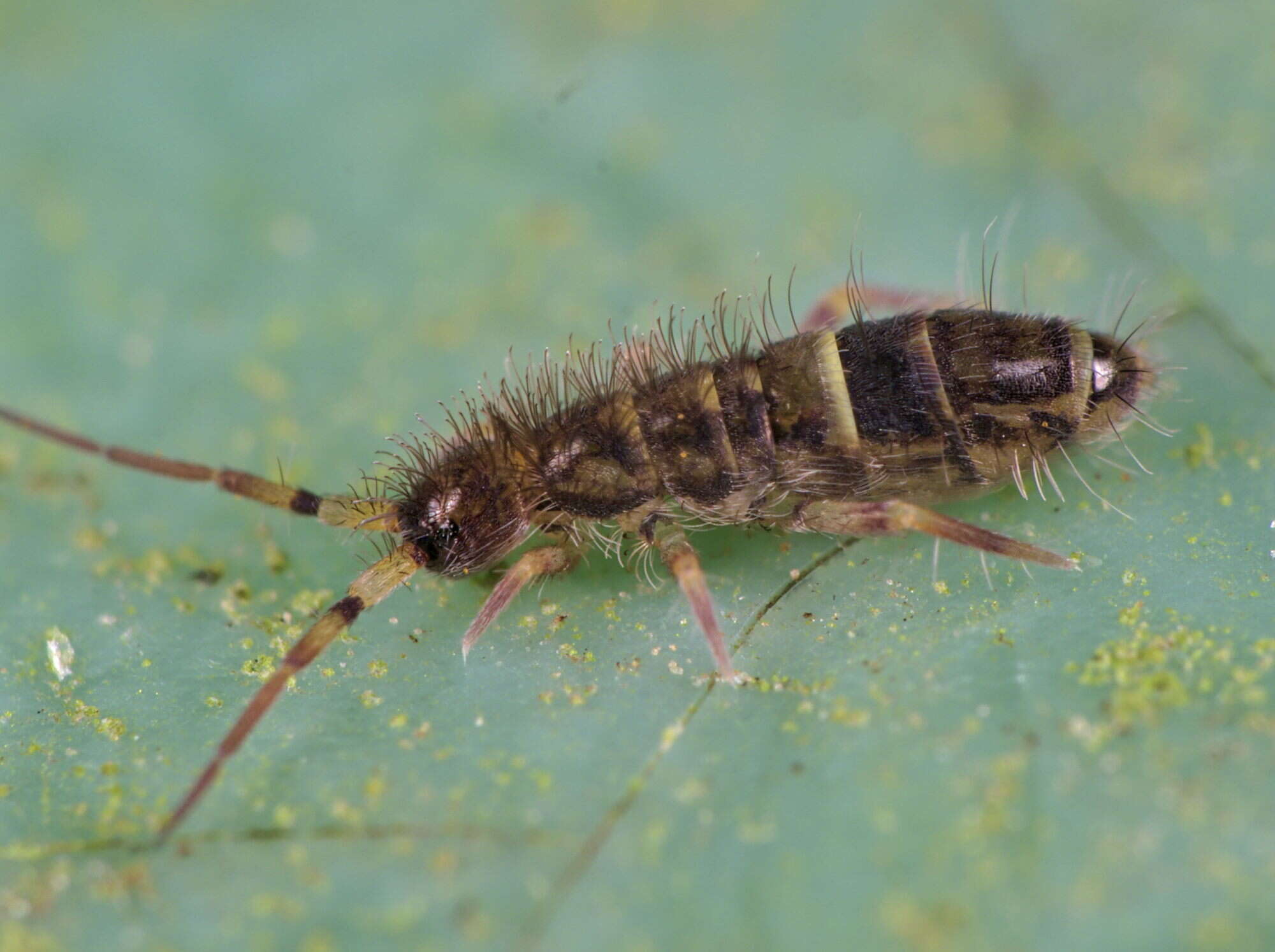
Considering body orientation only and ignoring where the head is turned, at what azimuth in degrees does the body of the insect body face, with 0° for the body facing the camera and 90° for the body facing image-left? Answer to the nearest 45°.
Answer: approximately 90°
